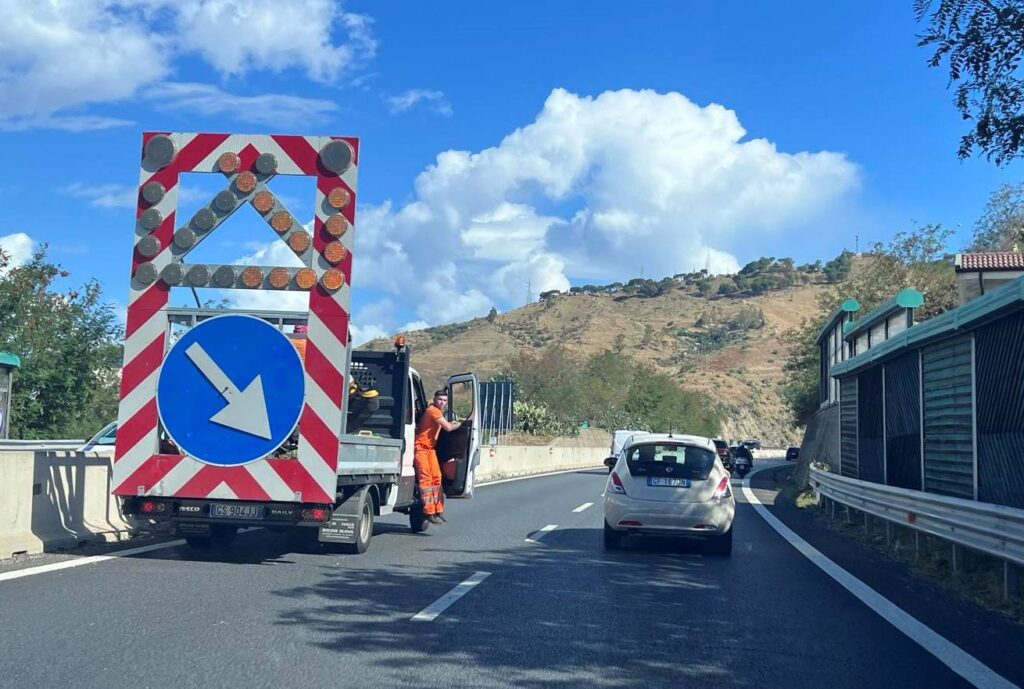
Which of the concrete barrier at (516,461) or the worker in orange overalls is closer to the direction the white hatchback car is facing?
the concrete barrier

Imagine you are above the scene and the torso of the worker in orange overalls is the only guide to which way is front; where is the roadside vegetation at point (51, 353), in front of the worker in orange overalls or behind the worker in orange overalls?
behind

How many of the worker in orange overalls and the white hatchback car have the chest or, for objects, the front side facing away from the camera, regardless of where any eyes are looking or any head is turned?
1

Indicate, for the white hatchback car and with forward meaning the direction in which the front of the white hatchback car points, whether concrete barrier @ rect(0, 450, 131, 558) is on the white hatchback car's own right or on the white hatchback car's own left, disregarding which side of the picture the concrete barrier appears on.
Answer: on the white hatchback car's own left

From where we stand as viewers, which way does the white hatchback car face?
facing away from the viewer

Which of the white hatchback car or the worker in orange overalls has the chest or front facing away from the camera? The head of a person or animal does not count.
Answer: the white hatchback car

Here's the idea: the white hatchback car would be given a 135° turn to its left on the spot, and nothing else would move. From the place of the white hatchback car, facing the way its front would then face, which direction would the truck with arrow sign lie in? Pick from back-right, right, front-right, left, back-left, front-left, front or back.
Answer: front

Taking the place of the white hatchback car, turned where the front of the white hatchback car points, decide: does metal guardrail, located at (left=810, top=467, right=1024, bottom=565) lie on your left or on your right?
on your right

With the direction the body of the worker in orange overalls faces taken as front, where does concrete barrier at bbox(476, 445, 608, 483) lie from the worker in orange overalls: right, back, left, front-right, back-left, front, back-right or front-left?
back-left

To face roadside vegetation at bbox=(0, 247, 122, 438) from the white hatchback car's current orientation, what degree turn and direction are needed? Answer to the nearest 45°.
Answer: approximately 45° to its left

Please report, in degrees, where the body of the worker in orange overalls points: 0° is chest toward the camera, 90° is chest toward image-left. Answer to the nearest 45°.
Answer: approximately 315°
